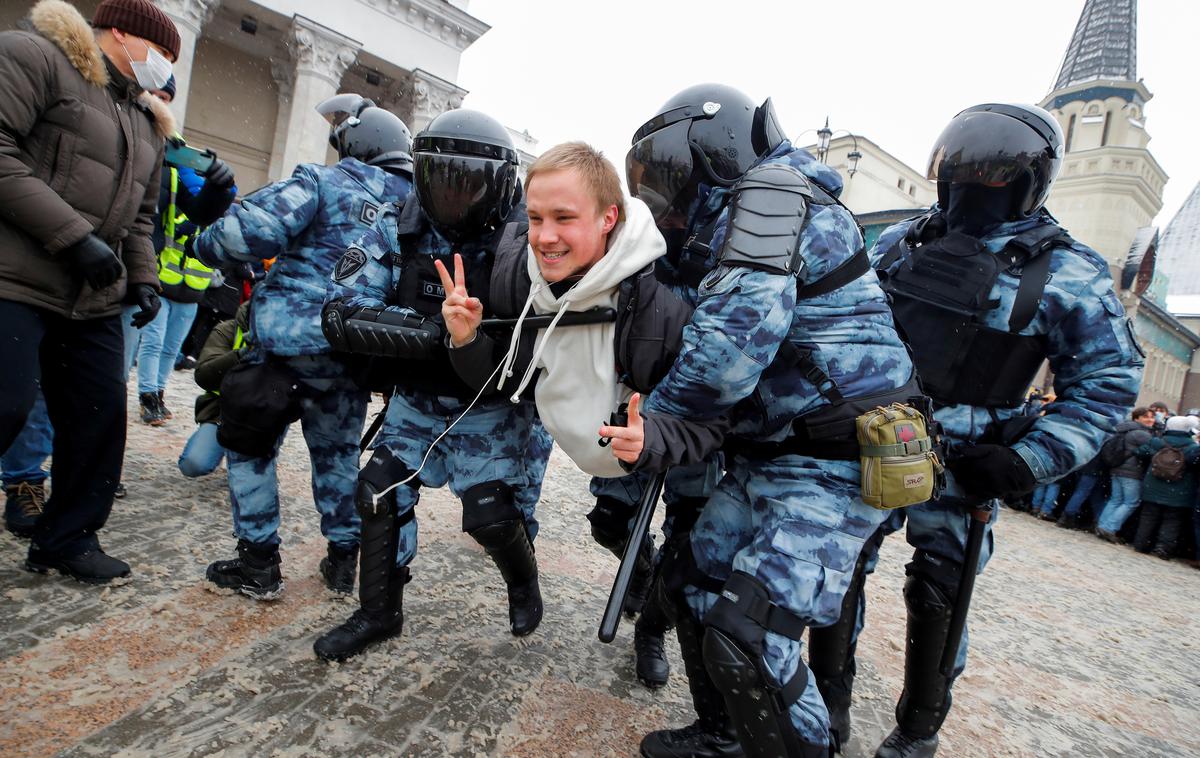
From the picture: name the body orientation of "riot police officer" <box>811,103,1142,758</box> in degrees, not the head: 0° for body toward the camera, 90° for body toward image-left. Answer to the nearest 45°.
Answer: approximately 45°

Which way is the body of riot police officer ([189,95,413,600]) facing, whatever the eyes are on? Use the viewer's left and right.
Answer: facing away from the viewer and to the left of the viewer

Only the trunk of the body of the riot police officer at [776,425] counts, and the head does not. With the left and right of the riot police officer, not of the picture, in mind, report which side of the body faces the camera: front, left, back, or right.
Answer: left

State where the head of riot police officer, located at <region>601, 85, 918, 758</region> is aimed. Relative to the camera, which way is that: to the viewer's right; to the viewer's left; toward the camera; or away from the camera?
to the viewer's left

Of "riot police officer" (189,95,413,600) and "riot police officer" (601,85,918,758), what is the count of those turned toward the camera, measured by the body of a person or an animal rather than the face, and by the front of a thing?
0

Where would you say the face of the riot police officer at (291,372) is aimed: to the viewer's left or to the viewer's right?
to the viewer's left

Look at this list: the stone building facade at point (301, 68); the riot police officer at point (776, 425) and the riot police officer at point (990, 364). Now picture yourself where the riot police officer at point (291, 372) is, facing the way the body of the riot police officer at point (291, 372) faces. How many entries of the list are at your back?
2

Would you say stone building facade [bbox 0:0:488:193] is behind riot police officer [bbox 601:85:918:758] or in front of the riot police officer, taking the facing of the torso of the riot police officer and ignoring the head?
in front

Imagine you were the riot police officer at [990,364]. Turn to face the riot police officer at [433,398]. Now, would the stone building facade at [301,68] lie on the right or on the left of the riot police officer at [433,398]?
right

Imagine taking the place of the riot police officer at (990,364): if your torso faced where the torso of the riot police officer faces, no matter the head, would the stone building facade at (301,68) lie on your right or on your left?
on your right

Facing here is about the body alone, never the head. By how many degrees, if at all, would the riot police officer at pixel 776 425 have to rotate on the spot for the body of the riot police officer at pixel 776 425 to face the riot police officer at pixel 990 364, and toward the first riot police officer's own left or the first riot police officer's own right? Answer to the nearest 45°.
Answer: approximately 135° to the first riot police officer's own right

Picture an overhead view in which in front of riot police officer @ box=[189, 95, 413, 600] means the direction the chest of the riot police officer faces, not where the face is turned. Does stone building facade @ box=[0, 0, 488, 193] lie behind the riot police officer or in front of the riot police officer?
in front
